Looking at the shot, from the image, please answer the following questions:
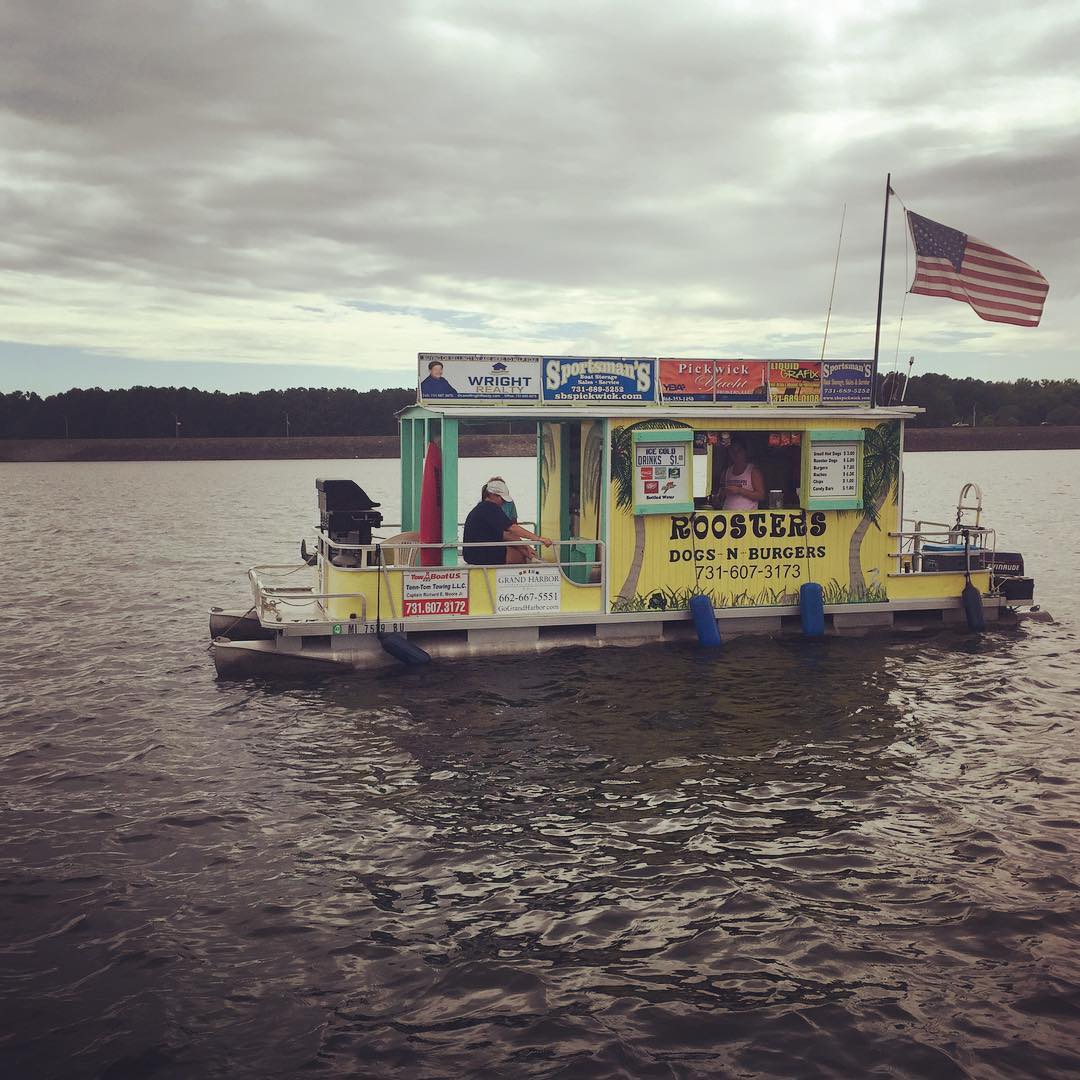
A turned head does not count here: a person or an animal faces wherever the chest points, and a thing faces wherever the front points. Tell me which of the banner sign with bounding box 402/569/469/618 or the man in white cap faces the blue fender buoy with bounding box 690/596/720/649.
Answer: the man in white cap

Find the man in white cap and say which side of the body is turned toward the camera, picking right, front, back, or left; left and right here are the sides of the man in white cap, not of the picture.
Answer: right

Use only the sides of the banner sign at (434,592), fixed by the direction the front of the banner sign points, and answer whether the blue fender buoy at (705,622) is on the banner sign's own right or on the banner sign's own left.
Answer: on the banner sign's own left

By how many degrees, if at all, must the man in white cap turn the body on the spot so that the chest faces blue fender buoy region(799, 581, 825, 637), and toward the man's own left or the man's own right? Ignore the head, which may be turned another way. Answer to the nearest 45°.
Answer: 0° — they already face it

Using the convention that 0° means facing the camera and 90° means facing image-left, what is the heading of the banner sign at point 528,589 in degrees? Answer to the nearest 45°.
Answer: approximately 0°

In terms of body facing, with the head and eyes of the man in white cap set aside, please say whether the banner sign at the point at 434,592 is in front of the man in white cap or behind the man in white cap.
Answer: behind
